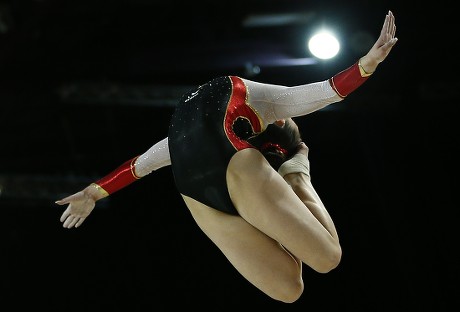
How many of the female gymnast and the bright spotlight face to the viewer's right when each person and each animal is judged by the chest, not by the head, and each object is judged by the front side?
0

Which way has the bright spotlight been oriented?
toward the camera
